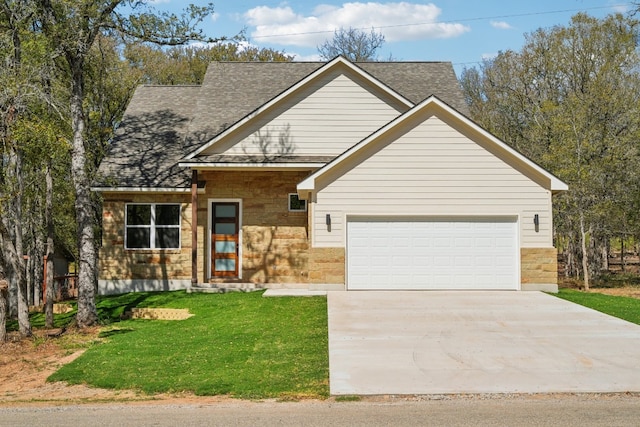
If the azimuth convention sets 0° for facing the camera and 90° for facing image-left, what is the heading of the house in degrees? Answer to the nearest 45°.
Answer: approximately 0°

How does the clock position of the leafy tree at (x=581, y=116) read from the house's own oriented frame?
The leafy tree is roughly at 8 o'clock from the house.

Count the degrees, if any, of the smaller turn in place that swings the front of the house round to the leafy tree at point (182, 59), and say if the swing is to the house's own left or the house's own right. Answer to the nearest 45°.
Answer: approximately 135° to the house's own right

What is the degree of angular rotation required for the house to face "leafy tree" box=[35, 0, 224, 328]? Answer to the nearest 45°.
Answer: approximately 45° to its right
